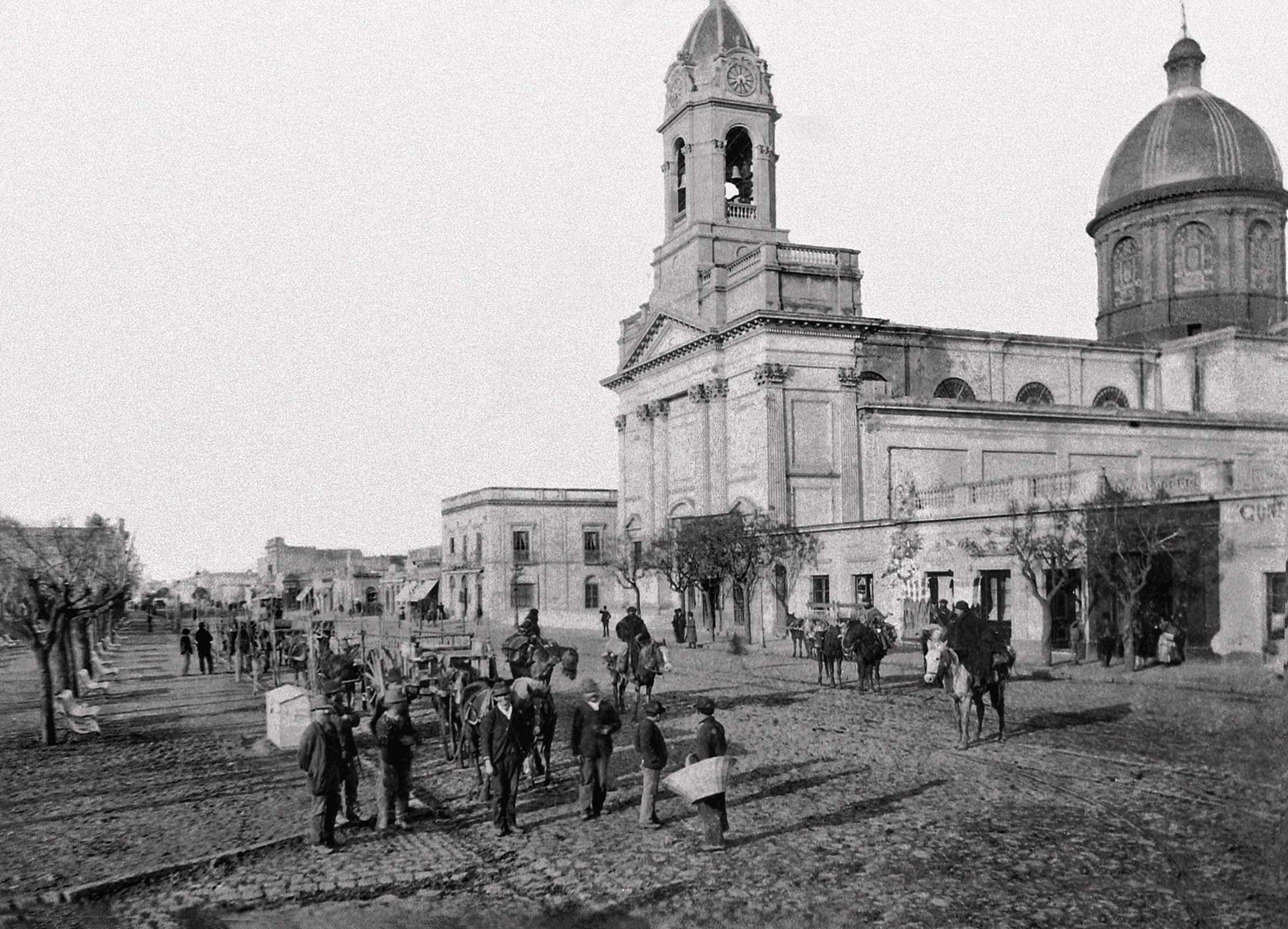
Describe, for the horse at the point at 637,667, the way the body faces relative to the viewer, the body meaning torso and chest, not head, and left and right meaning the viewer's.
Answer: facing the viewer and to the right of the viewer

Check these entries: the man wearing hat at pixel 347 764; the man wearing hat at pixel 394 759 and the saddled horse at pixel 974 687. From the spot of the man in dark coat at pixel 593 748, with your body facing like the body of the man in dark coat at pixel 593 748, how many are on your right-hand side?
2

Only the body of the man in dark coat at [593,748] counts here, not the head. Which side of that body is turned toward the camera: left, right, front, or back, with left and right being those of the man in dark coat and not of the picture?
front

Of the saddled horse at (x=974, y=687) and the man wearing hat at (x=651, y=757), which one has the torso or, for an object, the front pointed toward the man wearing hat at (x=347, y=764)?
the saddled horse

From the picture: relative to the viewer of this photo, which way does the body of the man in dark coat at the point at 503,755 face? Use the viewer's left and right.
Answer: facing the viewer

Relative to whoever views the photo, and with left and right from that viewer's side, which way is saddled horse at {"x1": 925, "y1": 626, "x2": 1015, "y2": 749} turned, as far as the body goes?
facing the viewer and to the left of the viewer

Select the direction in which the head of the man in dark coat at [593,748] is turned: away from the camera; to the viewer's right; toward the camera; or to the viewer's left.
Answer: toward the camera

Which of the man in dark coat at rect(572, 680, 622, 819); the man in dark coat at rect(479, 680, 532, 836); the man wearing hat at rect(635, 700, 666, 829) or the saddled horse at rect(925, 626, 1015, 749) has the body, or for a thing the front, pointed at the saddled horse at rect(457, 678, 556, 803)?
the saddled horse at rect(925, 626, 1015, 749)

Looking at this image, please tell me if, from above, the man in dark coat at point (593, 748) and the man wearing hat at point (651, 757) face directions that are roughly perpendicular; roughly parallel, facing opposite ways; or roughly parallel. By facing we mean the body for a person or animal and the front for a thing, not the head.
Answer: roughly perpendicular
